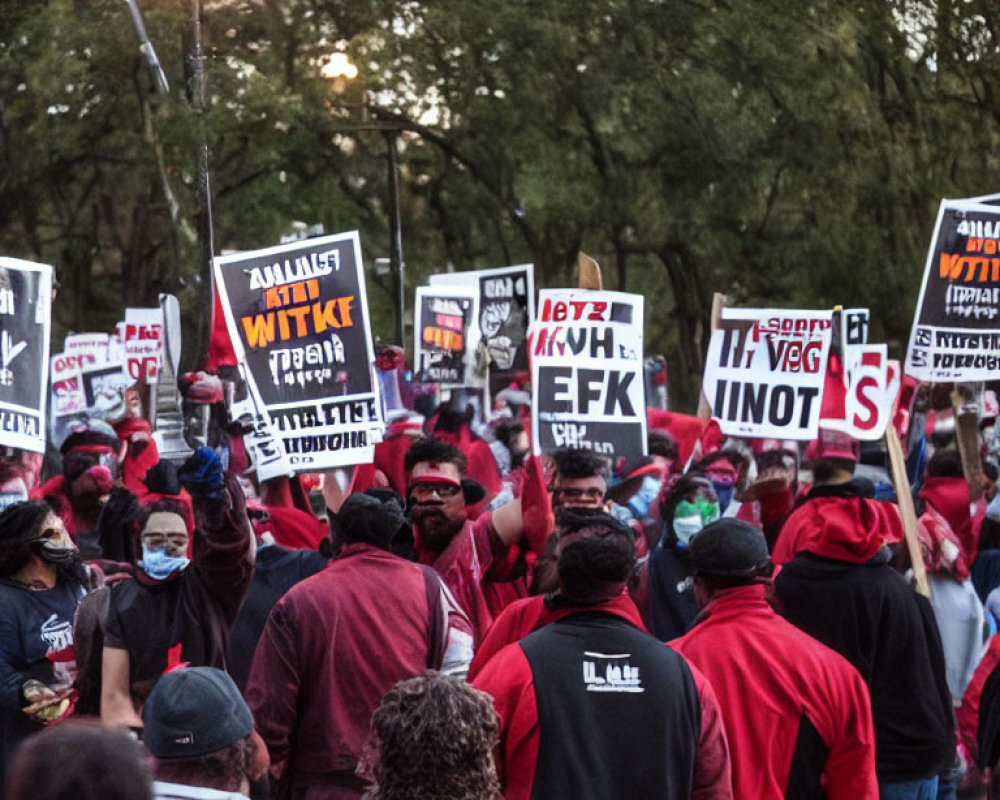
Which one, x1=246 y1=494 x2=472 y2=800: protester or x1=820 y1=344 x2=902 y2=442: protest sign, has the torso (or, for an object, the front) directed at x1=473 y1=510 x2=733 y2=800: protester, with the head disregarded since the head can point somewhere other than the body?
the protest sign

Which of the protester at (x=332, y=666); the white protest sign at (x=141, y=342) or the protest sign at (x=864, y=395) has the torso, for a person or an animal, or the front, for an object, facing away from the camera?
the protester

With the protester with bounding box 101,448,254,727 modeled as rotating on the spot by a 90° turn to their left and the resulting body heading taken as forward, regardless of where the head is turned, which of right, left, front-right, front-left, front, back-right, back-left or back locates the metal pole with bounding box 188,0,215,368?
left

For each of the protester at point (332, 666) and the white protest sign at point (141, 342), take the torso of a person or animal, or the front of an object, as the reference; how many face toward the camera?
1

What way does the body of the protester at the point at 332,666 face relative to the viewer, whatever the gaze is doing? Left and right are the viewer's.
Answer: facing away from the viewer

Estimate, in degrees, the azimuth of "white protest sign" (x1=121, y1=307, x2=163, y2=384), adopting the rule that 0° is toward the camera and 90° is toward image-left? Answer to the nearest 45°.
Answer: approximately 0°

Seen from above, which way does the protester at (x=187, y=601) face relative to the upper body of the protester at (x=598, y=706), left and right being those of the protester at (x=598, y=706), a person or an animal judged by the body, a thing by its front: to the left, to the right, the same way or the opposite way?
the opposite way

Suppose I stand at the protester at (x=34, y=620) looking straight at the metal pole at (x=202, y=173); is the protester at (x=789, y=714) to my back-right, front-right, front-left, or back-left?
back-right

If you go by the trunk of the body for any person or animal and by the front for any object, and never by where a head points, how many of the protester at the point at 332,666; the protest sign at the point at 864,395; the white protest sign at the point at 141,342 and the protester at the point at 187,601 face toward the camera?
3

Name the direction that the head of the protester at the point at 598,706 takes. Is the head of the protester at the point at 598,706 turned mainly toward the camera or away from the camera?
away from the camera

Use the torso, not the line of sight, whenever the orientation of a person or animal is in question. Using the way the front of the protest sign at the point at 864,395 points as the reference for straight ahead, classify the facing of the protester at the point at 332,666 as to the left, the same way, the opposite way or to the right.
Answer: the opposite way

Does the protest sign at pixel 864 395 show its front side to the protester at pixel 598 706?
yes

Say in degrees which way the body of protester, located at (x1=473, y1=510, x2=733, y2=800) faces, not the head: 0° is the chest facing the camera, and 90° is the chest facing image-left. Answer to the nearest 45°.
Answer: approximately 180°

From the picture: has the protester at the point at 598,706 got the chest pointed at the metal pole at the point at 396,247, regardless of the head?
yes

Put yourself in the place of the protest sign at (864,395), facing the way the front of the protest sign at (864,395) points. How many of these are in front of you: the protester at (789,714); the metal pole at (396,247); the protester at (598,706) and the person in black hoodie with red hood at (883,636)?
3

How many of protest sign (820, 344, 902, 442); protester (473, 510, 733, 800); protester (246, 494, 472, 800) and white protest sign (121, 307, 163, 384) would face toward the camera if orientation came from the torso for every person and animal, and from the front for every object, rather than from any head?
2
